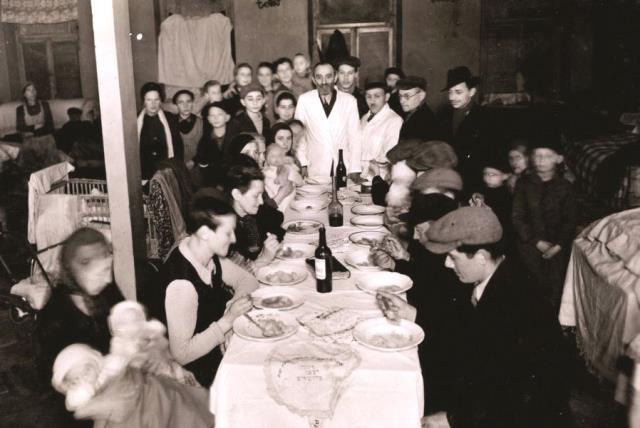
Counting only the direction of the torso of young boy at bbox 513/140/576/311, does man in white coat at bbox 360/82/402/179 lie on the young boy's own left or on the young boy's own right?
on the young boy's own right

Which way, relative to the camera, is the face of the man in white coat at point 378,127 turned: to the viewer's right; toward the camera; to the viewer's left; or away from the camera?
toward the camera

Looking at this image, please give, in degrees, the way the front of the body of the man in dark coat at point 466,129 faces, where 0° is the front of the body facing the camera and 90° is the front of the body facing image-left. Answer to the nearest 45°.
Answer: approximately 45°

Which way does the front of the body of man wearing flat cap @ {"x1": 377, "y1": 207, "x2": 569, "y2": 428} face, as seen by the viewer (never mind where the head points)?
to the viewer's left

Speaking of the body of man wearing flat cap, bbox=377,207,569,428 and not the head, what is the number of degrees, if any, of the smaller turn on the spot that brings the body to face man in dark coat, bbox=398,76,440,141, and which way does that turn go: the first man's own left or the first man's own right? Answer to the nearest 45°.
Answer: approximately 90° to the first man's own right

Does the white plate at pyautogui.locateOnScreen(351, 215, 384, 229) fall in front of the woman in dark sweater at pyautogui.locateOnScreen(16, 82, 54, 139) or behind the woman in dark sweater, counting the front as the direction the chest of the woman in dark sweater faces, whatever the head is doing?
in front

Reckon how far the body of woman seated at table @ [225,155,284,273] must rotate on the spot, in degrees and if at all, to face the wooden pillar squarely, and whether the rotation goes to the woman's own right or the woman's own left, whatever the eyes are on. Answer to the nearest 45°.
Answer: approximately 180°

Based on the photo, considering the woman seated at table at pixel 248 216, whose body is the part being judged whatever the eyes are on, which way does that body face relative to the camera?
to the viewer's right

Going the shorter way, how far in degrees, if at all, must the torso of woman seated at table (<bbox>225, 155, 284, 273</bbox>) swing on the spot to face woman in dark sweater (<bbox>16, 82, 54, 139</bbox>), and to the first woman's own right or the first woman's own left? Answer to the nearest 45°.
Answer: approximately 135° to the first woman's own left

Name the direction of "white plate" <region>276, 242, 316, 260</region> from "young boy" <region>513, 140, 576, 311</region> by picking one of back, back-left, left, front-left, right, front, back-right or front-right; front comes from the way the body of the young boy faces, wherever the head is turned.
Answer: front-right

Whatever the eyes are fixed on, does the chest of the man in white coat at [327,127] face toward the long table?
yes

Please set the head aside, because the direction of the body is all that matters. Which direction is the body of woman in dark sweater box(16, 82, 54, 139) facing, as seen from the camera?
toward the camera

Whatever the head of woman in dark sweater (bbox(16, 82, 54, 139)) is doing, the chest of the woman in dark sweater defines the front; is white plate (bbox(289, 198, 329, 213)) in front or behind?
in front

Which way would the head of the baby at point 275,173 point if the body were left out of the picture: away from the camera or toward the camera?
toward the camera

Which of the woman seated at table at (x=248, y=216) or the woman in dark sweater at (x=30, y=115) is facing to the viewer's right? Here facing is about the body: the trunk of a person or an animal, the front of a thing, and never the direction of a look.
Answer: the woman seated at table

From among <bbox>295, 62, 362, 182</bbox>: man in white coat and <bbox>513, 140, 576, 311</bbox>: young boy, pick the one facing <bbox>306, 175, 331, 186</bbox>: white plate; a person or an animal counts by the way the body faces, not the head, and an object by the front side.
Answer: the man in white coat

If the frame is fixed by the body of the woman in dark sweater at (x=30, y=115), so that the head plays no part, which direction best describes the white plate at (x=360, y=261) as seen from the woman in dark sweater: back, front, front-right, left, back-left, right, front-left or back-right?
front

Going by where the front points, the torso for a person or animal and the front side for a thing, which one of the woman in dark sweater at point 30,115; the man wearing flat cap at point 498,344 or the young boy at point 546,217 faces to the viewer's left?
the man wearing flat cap

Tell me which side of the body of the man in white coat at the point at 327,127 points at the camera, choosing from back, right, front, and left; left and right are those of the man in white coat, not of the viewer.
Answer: front

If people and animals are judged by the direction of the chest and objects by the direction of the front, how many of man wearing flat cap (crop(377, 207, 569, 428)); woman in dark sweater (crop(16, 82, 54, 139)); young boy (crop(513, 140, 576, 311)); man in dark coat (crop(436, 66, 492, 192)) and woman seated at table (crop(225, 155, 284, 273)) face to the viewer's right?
1

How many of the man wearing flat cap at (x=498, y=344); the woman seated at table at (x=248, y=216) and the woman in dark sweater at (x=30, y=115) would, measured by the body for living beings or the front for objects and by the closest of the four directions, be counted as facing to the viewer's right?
1

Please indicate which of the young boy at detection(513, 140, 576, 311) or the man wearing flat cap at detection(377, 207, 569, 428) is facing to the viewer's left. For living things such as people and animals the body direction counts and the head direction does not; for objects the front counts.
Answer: the man wearing flat cap
